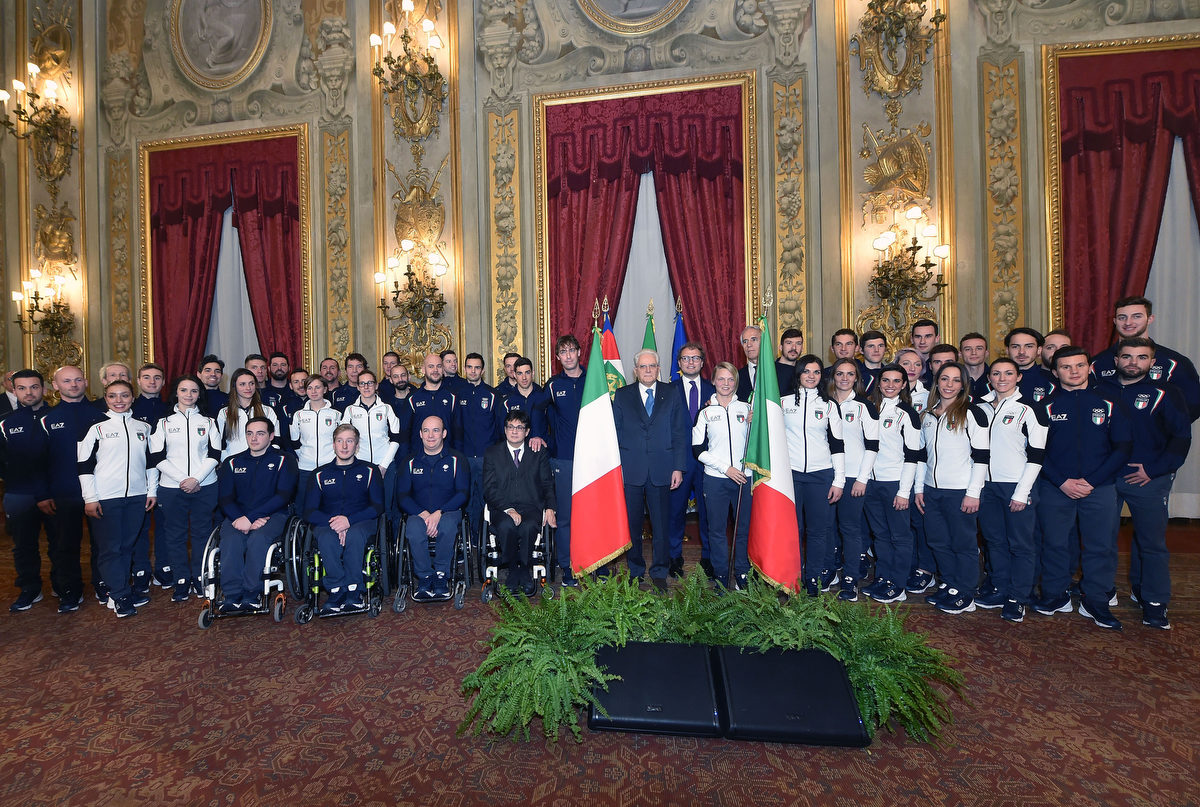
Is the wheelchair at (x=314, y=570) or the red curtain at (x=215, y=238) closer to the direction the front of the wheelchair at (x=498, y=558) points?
the wheelchair

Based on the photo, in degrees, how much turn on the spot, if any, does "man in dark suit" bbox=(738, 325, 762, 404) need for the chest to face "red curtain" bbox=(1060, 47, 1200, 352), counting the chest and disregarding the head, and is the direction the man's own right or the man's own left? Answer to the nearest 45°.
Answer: approximately 135° to the man's own left

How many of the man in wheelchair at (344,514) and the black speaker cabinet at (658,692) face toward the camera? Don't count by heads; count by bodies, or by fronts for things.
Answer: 2

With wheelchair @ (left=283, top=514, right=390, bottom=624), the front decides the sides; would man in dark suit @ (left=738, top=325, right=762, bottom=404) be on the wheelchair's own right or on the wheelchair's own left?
on the wheelchair's own left
